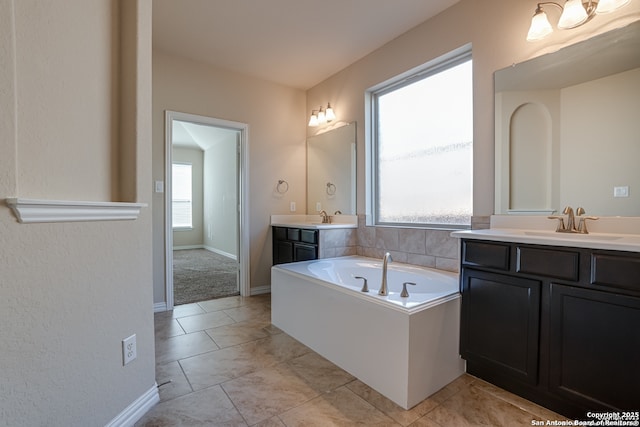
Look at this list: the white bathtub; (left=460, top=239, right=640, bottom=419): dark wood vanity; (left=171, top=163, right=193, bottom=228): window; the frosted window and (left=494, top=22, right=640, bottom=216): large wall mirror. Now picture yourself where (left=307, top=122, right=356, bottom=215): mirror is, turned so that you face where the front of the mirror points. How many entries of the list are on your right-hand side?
1

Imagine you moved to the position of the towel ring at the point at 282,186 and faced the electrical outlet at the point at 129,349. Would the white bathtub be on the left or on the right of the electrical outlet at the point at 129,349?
left

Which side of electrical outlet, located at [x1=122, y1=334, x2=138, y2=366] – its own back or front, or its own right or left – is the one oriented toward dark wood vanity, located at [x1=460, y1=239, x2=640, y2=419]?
front

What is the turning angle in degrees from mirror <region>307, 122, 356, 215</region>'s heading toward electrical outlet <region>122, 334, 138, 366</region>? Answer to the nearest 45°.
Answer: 0° — it already faces it

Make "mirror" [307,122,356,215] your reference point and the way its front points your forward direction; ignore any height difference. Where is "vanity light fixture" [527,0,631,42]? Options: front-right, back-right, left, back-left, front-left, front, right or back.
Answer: left

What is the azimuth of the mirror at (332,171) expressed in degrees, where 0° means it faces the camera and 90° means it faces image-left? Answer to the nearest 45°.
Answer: approximately 45°

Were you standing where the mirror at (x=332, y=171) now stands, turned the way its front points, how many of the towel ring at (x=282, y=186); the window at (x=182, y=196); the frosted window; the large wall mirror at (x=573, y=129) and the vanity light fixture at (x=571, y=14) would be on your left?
3

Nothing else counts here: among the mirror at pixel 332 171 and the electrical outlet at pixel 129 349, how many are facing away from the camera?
0

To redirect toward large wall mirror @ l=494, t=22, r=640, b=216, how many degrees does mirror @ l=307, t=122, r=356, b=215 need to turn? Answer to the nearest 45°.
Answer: approximately 90° to its left

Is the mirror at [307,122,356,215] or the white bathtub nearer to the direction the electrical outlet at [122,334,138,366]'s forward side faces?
the white bathtub

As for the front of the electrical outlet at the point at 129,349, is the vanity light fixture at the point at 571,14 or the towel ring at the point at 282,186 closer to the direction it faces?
the vanity light fixture

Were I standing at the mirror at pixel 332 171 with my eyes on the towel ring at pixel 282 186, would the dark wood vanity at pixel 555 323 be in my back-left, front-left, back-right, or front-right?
back-left

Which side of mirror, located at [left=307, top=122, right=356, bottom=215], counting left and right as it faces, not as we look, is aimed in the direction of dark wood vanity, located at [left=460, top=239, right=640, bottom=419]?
left

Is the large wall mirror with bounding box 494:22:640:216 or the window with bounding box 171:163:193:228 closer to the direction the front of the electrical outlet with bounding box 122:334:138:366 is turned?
the large wall mirror

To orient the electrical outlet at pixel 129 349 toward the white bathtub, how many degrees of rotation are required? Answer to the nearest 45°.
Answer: approximately 45° to its left

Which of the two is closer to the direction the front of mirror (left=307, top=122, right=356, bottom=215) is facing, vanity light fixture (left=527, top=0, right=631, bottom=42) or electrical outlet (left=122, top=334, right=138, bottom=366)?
the electrical outlet

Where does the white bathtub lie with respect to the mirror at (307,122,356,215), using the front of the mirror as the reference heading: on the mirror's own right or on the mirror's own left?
on the mirror's own left

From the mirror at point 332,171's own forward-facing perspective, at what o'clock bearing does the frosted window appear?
The frosted window is roughly at 9 o'clock from the mirror.

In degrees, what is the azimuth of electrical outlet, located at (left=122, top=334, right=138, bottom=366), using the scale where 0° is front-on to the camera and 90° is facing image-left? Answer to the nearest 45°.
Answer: approximately 315°

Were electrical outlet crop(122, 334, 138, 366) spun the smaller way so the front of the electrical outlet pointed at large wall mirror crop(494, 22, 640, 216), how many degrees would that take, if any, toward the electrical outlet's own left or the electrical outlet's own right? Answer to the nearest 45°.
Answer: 0° — it already faces it
